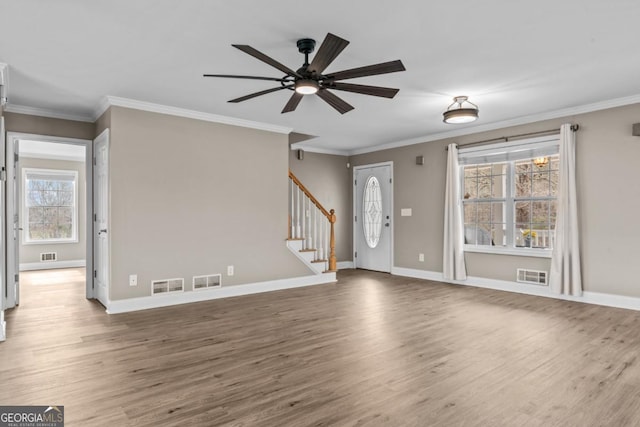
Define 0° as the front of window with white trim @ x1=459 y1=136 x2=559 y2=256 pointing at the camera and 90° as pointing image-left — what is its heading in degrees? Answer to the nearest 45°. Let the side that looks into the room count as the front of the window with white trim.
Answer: approximately 45°

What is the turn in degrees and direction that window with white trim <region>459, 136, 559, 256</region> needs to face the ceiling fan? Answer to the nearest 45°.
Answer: approximately 45° to its left

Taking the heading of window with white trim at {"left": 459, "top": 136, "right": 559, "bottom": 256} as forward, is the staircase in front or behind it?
in front

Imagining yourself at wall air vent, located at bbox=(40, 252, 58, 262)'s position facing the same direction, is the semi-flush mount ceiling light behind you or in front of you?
in front

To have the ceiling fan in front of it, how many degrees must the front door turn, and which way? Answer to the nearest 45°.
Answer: approximately 45° to its left

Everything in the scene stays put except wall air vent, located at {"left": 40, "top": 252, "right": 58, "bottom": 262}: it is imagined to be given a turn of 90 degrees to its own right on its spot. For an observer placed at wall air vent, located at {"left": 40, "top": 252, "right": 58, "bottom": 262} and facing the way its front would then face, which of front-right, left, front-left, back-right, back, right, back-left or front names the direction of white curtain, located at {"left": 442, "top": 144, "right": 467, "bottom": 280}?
back-left

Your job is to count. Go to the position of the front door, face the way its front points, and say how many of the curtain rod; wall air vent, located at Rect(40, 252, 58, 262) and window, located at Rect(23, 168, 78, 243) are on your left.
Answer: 1

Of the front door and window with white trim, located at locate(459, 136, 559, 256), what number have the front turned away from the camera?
0

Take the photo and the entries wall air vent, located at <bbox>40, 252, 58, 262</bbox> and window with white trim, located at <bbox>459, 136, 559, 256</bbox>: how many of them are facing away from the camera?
0

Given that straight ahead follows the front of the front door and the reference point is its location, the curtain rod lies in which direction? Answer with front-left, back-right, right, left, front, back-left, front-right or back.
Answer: left

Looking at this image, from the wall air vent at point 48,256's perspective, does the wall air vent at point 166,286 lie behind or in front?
in front
